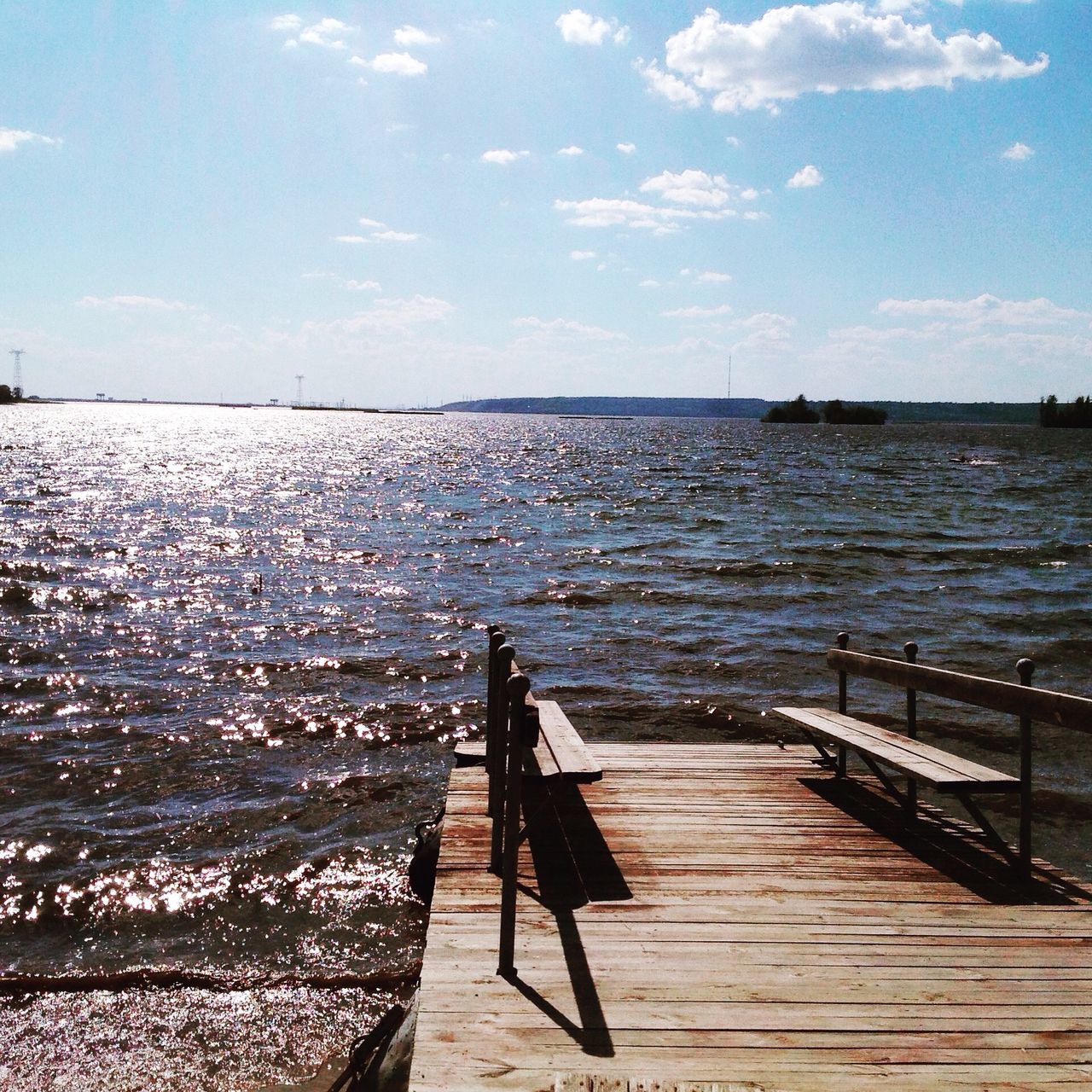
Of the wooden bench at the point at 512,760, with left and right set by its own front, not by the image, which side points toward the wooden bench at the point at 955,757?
front

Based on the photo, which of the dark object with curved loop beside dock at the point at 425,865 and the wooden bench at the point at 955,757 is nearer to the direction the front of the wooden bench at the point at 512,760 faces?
the wooden bench

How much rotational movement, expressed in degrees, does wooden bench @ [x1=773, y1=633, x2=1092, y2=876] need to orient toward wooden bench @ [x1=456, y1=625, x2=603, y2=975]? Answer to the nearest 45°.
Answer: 0° — it already faces it

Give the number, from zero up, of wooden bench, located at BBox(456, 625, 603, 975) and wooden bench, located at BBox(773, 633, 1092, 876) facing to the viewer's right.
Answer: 1

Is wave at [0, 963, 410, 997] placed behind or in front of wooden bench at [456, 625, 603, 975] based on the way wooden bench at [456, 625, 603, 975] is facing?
behind

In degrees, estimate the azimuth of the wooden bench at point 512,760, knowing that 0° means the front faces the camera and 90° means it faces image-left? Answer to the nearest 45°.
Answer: approximately 270°
